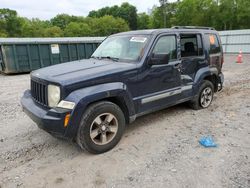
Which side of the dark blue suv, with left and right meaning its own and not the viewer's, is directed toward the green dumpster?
right

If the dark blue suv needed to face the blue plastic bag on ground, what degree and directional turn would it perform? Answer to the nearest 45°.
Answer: approximately 135° to its left

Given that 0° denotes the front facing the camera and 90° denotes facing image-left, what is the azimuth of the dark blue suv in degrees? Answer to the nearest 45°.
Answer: approximately 45°

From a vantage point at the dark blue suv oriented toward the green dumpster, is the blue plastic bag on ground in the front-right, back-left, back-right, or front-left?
back-right
